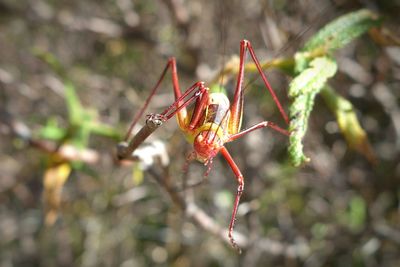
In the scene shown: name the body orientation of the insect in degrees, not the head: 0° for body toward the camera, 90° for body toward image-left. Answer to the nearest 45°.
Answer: approximately 0°

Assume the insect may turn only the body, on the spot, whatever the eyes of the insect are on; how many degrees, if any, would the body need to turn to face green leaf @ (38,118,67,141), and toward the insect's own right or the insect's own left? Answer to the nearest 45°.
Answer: approximately 135° to the insect's own right

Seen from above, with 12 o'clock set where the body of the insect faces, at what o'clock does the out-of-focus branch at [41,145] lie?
The out-of-focus branch is roughly at 4 o'clock from the insect.

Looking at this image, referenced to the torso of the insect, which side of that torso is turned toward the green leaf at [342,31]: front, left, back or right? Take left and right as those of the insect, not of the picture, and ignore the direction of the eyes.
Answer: left
